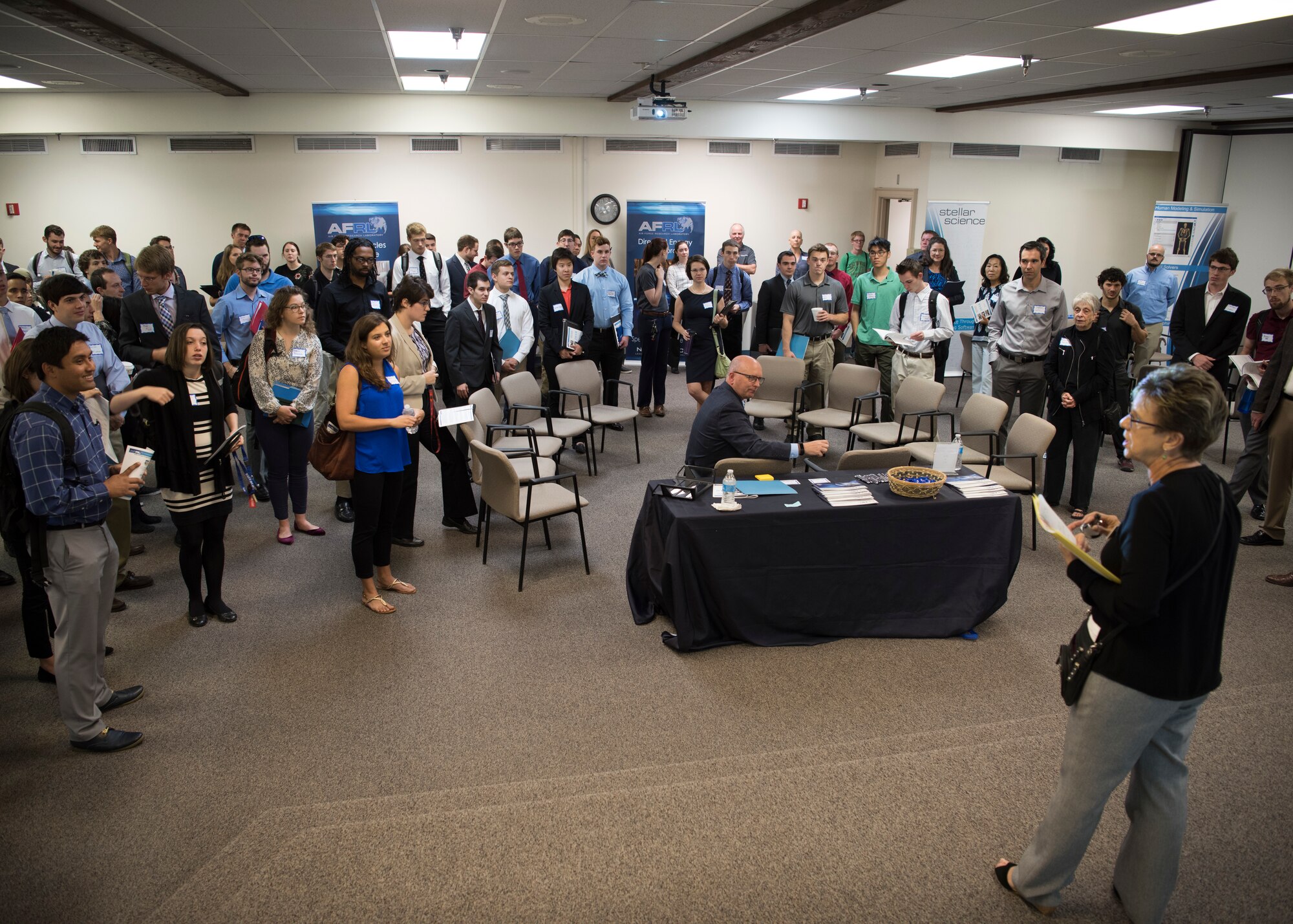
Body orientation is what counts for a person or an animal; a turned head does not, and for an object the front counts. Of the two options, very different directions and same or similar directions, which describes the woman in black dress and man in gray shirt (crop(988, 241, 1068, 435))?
same or similar directions

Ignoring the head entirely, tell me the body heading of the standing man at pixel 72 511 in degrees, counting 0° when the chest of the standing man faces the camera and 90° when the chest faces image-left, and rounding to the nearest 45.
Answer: approximately 270°

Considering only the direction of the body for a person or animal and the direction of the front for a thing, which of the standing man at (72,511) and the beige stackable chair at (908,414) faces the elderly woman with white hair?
the standing man

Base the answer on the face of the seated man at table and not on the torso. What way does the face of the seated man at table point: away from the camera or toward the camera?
toward the camera

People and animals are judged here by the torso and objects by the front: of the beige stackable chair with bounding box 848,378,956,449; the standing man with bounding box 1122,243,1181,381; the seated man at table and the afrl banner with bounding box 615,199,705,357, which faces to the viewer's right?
the seated man at table

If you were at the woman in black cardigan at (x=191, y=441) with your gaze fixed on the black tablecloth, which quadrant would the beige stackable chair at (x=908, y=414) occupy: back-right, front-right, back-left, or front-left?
front-left

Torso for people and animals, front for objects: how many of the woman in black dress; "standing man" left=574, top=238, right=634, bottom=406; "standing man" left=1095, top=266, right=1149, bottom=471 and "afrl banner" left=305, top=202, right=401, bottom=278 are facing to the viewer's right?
0

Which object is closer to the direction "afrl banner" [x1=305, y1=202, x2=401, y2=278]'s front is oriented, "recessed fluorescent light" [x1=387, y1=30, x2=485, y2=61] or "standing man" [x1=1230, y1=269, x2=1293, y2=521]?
the recessed fluorescent light

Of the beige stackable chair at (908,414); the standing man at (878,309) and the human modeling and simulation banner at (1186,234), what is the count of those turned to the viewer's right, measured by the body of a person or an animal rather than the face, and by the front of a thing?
0

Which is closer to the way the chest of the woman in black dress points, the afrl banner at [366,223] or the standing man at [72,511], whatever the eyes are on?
the standing man

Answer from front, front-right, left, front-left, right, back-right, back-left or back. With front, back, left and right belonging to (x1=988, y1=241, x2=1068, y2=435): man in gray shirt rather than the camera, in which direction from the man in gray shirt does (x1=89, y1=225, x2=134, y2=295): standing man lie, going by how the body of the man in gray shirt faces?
right

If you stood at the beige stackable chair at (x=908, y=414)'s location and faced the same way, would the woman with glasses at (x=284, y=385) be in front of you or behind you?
in front

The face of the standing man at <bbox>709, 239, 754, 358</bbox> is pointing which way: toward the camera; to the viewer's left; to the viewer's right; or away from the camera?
toward the camera

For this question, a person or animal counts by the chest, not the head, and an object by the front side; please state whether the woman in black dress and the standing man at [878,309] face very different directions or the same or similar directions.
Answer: same or similar directions

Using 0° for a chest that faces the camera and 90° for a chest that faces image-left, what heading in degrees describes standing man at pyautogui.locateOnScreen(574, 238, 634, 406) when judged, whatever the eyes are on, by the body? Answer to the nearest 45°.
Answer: approximately 0°

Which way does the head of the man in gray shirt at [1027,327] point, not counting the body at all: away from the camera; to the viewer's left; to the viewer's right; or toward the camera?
toward the camera

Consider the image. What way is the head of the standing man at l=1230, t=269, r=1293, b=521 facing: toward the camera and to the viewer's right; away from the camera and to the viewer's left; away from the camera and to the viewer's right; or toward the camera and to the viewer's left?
toward the camera and to the viewer's left
